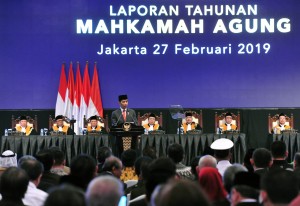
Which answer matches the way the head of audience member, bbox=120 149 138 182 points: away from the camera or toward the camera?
away from the camera

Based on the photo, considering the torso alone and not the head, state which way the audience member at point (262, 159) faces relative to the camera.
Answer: away from the camera

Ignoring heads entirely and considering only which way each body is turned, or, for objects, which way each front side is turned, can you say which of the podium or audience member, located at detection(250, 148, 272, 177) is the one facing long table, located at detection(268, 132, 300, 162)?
the audience member

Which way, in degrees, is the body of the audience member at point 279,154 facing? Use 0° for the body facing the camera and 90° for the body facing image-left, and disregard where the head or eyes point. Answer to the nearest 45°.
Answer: approximately 180°

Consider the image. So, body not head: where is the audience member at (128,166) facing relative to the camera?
away from the camera

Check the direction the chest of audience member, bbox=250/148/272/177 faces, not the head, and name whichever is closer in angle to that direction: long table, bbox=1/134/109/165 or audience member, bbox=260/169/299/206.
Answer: the long table

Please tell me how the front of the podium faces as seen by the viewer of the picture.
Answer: facing the viewer

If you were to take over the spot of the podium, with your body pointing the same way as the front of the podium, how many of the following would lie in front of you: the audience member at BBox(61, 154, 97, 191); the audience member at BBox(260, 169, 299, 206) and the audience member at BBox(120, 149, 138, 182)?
3

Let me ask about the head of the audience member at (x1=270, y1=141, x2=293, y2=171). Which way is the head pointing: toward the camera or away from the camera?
away from the camera

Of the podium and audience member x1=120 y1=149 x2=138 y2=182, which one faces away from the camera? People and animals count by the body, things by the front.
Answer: the audience member

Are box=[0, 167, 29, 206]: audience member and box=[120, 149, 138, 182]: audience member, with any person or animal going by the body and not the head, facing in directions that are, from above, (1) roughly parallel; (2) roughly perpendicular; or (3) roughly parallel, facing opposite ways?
roughly parallel

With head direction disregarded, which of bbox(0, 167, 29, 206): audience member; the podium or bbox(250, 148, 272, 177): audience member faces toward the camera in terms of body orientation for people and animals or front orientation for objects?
the podium

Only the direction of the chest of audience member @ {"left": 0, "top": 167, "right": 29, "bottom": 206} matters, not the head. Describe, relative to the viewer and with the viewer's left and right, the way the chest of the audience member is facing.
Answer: facing away from the viewer

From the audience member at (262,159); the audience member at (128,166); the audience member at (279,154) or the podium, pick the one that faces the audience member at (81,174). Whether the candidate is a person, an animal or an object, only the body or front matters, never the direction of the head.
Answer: the podium

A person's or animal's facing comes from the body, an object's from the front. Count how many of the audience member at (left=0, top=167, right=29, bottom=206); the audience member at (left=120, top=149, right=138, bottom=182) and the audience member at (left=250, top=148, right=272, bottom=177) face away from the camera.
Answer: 3
